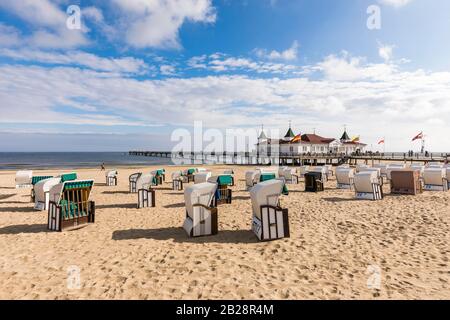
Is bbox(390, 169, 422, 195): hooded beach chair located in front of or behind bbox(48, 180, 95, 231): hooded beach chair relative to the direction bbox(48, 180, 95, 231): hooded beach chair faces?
in front

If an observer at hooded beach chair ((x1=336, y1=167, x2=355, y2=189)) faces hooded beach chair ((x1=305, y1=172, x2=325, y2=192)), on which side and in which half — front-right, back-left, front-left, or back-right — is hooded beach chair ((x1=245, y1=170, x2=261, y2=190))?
front-right

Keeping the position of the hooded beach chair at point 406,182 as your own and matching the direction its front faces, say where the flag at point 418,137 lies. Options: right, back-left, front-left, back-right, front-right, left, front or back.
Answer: front-left

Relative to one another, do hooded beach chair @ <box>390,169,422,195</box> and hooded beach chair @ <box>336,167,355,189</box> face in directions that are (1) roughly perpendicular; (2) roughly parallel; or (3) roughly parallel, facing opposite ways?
roughly parallel

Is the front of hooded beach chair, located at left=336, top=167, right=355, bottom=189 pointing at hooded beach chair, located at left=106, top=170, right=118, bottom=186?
no

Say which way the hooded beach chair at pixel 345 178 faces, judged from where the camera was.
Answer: facing away from the viewer and to the right of the viewer

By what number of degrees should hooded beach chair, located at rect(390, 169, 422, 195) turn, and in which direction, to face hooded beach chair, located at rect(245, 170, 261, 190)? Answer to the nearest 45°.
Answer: approximately 135° to its left

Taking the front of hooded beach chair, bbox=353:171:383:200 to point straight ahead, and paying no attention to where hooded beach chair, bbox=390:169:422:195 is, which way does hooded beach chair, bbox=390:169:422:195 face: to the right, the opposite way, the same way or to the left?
the same way

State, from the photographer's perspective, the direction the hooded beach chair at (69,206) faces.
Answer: facing the viewer and to the right of the viewer

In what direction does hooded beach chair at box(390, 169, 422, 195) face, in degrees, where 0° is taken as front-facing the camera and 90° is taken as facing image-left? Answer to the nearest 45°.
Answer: approximately 225°

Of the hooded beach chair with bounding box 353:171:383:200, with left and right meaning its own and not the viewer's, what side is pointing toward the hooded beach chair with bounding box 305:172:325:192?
left

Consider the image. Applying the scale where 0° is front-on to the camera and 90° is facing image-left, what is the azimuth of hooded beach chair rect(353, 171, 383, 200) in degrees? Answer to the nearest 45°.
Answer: approximately 225°

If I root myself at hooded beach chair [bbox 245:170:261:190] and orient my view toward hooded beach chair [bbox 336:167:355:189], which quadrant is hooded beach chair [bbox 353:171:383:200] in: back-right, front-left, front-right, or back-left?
front-right

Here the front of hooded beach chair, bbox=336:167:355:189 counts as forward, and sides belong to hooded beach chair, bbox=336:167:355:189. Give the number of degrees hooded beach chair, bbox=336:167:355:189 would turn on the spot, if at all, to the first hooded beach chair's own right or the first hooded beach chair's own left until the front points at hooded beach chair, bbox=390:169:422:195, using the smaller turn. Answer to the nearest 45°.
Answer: approximately 90° to the first hooded beach chair's own right

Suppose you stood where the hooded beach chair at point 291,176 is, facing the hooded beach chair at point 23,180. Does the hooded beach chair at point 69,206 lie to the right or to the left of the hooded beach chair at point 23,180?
left

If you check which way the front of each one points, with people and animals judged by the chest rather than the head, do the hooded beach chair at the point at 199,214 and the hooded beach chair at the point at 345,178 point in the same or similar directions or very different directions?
same or similar directions
